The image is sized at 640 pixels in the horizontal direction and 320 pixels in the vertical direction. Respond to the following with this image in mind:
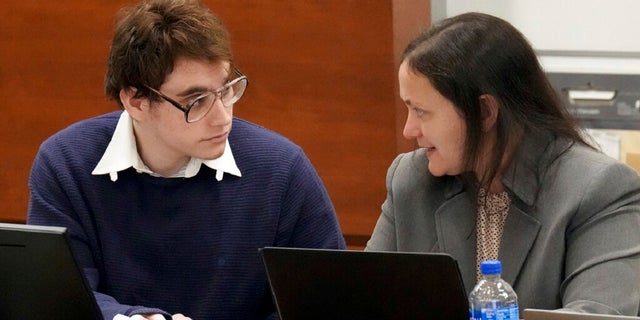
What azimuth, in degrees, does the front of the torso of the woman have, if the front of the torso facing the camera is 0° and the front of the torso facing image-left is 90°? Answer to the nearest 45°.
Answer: approximately 45°

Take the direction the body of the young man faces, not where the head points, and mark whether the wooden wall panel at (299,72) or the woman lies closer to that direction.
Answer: the woman

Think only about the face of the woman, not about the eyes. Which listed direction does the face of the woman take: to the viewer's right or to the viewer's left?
to the viewer's left

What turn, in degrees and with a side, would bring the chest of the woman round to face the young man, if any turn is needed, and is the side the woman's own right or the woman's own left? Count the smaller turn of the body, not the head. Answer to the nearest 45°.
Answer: approximately 45° to the woman's own right

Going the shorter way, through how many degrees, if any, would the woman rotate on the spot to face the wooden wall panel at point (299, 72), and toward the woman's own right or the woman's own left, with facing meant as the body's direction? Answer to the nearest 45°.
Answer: approximately 90° to the woman's own right

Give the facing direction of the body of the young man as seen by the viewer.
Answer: toward the camera

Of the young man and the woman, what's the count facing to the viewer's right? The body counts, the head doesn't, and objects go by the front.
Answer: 0

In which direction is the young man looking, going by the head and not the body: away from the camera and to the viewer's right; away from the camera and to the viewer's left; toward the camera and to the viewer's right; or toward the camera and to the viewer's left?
toward the camera and to the viewer's right
